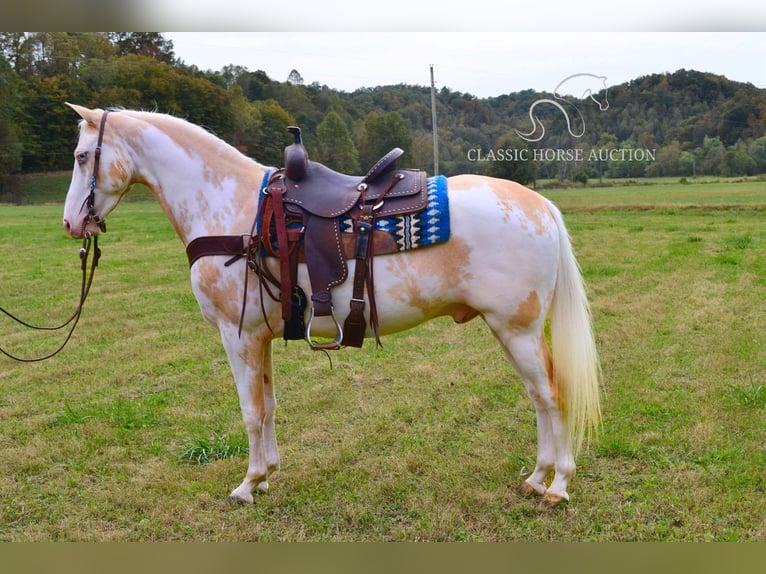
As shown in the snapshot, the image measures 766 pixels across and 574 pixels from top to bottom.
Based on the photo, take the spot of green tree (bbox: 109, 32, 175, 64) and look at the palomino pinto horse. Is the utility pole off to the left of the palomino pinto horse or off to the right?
left

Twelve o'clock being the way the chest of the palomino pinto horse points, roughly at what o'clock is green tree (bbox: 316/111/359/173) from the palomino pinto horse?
The green tree is roughly at 3 o'clock from the palomino pinto horse.

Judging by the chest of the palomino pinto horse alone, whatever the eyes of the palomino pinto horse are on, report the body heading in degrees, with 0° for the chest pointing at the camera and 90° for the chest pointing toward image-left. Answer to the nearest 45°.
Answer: approximately 90°

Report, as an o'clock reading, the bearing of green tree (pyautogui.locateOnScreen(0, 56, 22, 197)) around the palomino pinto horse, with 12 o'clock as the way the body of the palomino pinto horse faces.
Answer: The green tree is roughly at 2 o'clock from the palomino pinto horse.

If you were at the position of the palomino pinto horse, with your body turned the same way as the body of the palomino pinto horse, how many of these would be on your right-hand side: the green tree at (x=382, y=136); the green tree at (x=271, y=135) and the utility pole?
3

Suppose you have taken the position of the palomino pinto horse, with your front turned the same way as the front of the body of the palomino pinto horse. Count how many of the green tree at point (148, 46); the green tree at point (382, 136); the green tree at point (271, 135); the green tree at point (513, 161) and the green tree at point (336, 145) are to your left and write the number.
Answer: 0

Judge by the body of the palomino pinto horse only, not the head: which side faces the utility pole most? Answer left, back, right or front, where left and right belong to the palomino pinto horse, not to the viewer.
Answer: right

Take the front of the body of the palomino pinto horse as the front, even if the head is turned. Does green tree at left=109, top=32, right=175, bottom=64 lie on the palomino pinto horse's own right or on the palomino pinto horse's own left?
on the palomino pinto horse's own right

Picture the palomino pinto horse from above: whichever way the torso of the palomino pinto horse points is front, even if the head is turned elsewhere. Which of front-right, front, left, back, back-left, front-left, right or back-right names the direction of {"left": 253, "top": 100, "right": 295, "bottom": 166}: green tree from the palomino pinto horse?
right

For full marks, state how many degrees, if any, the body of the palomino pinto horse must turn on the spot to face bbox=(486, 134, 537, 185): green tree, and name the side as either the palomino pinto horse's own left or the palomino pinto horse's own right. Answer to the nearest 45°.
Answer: approximately 90° to the palomino pinto horse's own right

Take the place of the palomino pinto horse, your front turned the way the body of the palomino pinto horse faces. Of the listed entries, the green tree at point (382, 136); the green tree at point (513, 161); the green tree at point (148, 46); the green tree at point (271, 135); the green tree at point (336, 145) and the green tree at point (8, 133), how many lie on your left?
0
